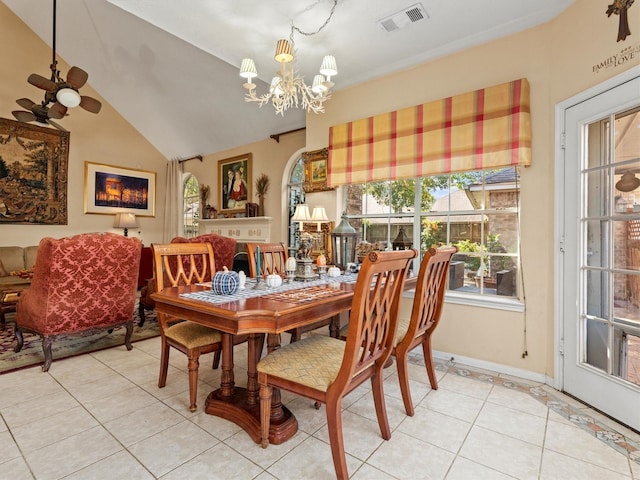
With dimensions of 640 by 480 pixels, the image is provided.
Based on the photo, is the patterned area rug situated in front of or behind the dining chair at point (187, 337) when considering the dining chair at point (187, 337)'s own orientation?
behind

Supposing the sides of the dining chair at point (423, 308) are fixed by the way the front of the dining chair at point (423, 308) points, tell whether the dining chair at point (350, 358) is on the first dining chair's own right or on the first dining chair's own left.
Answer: on the first dining chair's own left

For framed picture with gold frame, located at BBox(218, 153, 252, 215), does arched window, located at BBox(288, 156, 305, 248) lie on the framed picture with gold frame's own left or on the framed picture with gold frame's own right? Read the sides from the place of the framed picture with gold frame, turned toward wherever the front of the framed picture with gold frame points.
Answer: on the framed picture with gold frame's own left

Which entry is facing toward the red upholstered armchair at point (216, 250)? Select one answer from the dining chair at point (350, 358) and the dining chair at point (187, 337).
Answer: the dining chair at point (350, 358)

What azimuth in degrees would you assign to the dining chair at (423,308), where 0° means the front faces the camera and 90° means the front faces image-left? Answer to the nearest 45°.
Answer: approximately 135°

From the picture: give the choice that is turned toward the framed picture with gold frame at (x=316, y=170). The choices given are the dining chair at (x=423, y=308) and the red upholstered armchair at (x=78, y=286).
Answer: the dining chair

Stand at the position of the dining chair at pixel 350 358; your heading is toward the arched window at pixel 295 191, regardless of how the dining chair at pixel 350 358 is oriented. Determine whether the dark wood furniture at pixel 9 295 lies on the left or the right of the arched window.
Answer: left

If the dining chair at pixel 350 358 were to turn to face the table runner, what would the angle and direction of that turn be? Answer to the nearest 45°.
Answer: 0° — it already faces it

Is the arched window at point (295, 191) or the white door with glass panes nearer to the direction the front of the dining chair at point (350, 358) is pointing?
the arched window
